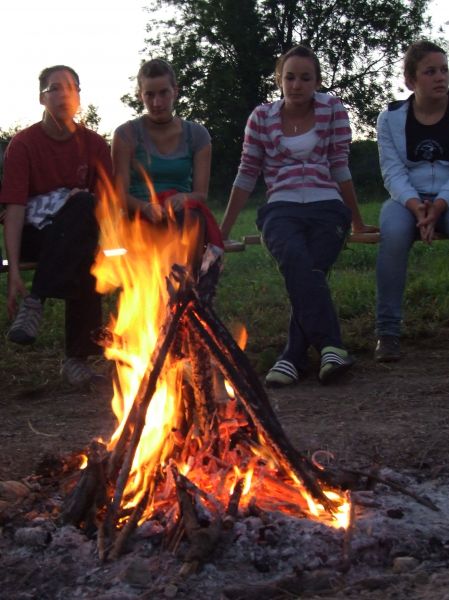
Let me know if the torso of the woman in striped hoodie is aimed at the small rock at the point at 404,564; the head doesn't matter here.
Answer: yes

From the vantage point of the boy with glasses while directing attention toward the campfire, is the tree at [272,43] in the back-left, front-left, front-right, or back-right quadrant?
back-left

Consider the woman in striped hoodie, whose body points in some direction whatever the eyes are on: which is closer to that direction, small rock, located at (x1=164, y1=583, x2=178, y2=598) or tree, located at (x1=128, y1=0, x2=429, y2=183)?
the small rock

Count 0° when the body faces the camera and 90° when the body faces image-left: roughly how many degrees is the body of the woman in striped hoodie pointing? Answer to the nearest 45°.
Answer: approximately 0°

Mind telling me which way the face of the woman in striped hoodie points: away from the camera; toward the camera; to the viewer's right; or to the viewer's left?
toward the camera

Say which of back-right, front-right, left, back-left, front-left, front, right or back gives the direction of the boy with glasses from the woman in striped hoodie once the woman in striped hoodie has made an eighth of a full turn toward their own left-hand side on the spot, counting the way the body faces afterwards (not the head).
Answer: back-right

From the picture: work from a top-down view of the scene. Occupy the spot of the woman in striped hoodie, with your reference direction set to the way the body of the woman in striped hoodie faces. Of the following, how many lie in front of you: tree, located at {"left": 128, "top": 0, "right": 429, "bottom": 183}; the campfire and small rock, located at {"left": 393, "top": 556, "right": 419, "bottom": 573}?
2

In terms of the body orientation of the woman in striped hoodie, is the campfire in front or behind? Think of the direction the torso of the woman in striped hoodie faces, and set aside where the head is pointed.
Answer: in front

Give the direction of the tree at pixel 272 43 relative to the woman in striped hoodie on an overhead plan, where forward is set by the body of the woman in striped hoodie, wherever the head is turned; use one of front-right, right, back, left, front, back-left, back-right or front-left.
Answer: back

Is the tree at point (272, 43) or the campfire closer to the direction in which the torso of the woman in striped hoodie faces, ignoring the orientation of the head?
the campfire

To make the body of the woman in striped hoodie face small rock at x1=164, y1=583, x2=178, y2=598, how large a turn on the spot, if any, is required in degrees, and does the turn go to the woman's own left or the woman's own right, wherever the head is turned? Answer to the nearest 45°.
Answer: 0° — they already face it

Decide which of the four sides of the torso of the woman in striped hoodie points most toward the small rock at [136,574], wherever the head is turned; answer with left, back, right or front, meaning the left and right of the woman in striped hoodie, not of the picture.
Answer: front

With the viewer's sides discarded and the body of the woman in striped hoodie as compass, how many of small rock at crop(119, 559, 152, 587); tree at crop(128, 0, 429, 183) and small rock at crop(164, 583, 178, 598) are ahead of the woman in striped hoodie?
2

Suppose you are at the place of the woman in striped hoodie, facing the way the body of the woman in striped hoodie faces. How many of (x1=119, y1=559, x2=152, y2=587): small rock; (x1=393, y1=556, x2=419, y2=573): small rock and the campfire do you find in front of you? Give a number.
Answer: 3
